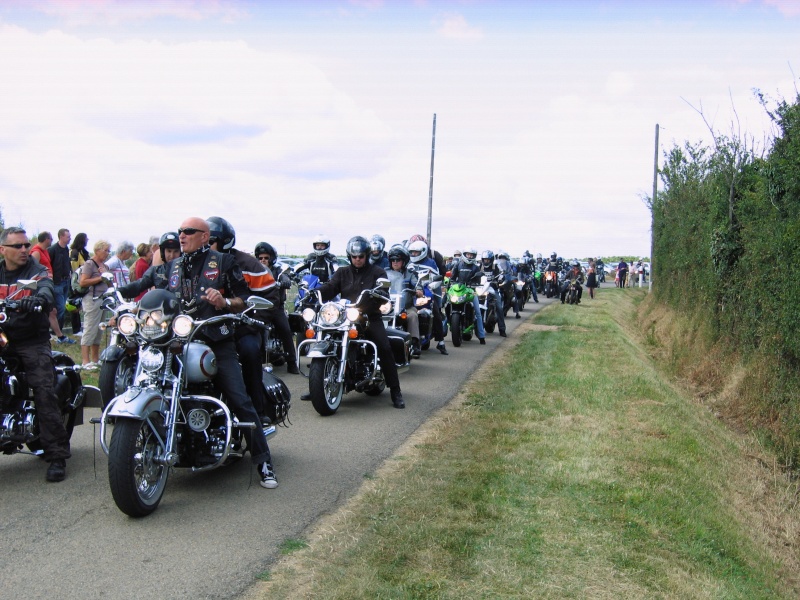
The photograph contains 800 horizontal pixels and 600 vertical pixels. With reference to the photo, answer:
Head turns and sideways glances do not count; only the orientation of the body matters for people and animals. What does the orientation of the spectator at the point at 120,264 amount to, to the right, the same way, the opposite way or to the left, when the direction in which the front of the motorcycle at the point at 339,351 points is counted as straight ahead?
to the left

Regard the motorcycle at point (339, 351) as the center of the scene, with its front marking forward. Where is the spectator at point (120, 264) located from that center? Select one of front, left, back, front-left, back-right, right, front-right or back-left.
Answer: right

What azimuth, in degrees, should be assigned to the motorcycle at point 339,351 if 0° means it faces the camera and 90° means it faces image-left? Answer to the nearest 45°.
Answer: approximately 45°

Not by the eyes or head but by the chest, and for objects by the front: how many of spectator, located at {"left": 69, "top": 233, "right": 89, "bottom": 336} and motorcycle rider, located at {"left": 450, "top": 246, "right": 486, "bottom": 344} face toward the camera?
1

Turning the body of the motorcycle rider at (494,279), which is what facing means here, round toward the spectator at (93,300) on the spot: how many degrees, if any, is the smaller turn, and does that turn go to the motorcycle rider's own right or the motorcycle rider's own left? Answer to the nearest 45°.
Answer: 0° — they already face them

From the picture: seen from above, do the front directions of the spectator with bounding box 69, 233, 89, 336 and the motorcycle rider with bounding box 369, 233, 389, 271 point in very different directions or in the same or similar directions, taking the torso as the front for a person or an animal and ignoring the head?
very different directions

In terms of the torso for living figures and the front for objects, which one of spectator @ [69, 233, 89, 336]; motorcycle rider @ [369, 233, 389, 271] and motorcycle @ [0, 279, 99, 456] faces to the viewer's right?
the spectator

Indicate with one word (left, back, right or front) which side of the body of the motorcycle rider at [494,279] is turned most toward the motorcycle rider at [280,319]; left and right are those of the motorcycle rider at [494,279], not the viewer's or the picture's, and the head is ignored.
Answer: front

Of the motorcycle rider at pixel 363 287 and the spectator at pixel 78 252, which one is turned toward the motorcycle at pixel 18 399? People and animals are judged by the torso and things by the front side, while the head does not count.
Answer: the motorcycle rider

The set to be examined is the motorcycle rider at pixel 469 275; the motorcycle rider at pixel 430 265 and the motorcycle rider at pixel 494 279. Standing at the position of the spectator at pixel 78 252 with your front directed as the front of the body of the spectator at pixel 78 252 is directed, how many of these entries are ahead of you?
3

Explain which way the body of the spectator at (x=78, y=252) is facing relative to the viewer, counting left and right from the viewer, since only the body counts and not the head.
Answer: facing to the right of the viewer
